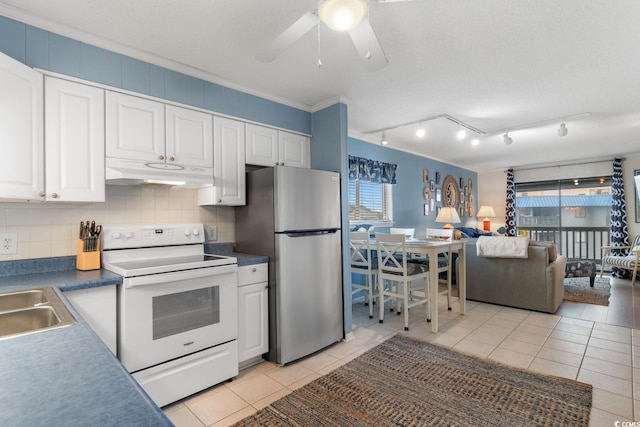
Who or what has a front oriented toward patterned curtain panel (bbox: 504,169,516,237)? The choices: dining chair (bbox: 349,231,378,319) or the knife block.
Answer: the dining chair

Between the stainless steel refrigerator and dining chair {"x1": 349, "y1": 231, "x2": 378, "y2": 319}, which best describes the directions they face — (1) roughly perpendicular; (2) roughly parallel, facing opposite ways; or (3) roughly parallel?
roughly perpendicular

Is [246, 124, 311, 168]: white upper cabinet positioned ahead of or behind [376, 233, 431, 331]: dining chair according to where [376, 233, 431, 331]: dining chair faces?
behind

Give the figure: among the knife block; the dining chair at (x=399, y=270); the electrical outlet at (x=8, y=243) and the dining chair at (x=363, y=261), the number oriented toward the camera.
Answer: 2

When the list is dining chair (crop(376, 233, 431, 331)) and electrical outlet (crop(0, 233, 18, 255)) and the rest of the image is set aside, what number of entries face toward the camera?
1

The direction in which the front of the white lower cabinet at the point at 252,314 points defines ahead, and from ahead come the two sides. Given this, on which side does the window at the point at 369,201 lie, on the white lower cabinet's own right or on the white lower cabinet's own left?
on the white lower cabinet's own left

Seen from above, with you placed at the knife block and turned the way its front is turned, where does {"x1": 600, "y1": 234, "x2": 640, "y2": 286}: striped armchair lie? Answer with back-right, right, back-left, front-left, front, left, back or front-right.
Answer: left

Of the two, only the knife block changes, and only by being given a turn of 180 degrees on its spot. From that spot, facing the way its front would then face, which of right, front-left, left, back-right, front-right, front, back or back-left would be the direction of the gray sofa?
right

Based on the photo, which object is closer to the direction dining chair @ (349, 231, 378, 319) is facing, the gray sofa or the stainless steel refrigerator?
the gray sofa

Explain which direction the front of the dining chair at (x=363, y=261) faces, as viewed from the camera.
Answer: facing away from the viewer and to the right of the viewer

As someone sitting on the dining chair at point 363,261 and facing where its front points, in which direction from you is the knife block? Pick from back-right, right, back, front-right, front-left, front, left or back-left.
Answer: back
